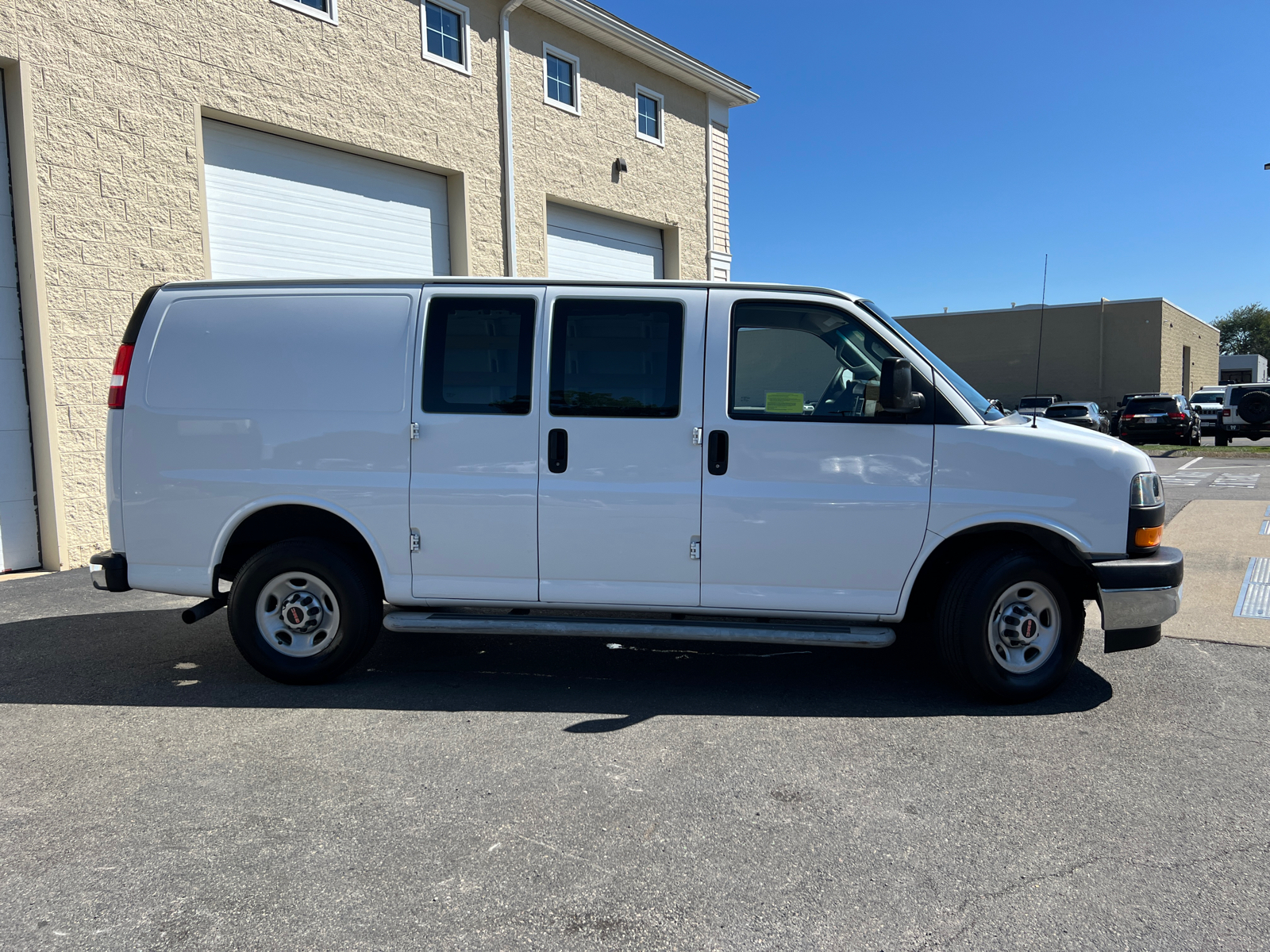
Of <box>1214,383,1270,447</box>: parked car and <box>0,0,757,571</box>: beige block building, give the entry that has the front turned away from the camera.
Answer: the parked car

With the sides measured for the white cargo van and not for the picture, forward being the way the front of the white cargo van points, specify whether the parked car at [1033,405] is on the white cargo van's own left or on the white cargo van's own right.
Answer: on the white cargo van's own left

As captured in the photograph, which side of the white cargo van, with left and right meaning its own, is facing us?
right

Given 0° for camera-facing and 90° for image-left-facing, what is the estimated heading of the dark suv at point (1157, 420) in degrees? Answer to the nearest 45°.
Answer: approximately 180°

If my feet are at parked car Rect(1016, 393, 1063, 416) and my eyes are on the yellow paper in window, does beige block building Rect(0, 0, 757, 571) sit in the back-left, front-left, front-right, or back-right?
front-right

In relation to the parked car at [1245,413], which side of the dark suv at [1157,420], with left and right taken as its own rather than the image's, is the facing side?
right

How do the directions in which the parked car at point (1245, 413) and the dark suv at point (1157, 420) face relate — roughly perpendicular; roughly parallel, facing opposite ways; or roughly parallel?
roughly parallel

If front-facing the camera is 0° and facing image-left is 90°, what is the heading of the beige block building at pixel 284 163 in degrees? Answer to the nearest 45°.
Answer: approximately 315°

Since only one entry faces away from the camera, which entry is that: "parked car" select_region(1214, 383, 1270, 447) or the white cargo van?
the parked car

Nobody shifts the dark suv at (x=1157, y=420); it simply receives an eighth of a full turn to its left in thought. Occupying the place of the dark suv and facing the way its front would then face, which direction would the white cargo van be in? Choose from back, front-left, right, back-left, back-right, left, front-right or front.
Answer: back-left

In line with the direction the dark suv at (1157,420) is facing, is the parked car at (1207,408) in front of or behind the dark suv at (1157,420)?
in front

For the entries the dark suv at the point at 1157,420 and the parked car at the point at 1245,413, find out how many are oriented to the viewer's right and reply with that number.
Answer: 0

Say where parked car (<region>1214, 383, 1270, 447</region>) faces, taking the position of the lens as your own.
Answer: facing away from the viewer

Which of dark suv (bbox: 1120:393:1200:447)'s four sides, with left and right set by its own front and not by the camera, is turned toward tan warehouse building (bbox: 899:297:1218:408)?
front

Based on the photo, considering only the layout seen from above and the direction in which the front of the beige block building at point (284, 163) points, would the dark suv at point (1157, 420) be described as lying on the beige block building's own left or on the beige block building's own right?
on the beige block building's own left

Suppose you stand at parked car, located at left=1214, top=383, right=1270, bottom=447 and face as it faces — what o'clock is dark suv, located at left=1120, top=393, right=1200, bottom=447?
The dark suv is roughly at 8 o'clock from the parked car.
